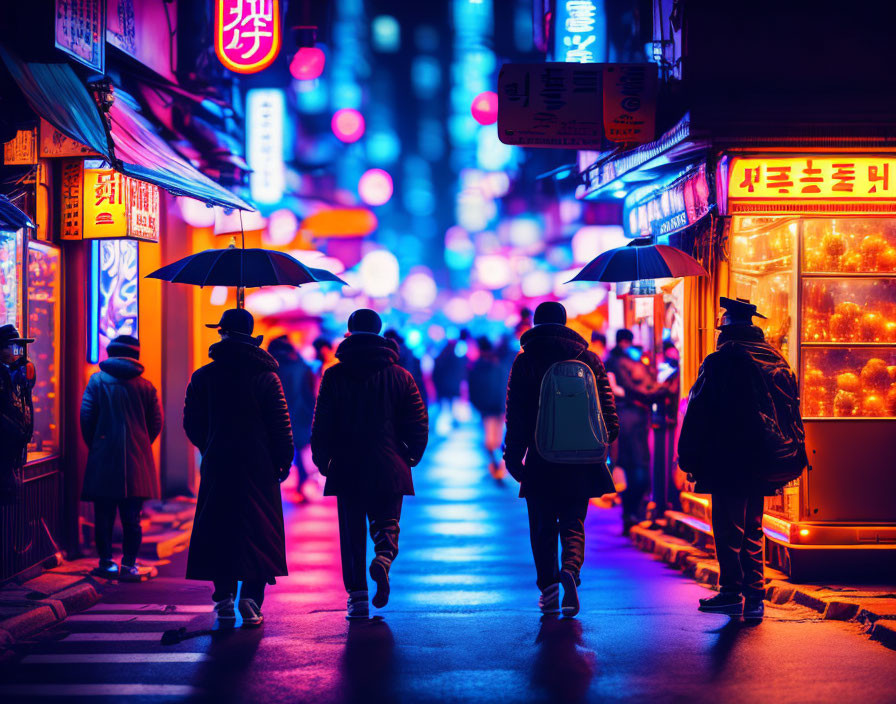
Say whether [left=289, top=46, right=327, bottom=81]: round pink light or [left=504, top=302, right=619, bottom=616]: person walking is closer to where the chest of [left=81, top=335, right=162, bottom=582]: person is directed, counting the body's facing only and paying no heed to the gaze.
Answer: the round pink light

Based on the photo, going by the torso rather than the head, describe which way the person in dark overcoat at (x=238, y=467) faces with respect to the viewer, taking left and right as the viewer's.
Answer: facing away from the viewer

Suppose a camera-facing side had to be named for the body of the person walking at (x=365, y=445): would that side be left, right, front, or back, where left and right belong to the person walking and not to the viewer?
back

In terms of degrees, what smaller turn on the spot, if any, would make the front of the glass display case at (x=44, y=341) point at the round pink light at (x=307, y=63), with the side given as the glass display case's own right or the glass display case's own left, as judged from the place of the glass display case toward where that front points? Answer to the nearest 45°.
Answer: approximately 90° to the glass display case's own left

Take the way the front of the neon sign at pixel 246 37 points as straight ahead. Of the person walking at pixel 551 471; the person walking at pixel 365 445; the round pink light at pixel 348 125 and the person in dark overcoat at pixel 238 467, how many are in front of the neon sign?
3

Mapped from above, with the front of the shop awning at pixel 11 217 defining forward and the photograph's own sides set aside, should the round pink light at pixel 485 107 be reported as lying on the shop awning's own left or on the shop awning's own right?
on the shop awning's own left

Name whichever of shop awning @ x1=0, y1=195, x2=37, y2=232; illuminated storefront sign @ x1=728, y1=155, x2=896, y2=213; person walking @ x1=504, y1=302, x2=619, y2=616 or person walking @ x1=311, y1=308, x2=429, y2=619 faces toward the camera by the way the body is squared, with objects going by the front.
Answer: the illuminated storefront sign

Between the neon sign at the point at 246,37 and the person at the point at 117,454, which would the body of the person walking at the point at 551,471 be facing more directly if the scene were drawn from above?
the neon sign

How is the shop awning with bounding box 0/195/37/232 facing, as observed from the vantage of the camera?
facing to the right of the viewer

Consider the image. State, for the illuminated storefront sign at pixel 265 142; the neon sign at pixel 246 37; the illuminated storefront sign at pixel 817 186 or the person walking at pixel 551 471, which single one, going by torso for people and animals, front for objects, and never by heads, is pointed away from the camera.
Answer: the person walking
